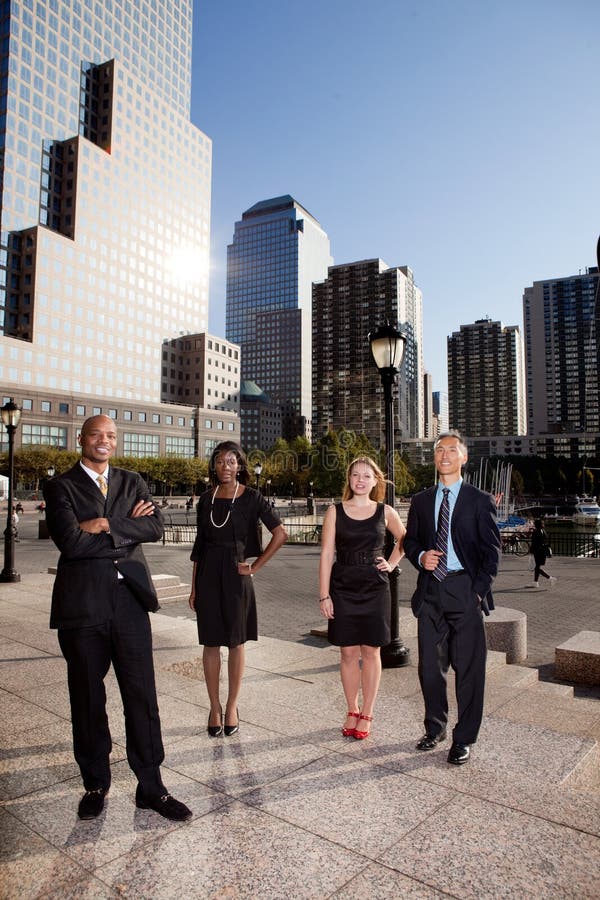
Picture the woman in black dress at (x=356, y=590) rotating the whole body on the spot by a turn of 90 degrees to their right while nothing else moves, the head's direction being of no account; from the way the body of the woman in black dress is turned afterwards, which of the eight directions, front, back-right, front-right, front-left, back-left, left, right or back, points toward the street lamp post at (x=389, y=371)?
right

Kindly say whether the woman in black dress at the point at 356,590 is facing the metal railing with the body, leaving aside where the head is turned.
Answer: no

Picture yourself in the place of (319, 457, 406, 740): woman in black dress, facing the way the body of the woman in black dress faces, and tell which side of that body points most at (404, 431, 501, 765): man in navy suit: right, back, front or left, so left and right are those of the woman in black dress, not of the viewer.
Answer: left

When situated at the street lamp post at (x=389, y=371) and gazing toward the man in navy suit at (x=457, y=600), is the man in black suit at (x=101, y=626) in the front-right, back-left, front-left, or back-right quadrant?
front-right

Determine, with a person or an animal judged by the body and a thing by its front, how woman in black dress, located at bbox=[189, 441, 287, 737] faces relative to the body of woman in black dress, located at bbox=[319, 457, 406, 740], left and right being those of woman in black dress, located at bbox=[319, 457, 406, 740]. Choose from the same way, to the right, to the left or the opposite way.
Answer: the same way

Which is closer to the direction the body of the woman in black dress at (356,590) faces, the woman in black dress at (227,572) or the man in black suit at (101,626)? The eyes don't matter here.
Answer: the man in black suit

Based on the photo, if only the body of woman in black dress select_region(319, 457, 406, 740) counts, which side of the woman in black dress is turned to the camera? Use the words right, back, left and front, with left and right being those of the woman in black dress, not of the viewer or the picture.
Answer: front

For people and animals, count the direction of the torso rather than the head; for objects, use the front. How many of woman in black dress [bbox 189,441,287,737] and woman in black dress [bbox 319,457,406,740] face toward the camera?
2

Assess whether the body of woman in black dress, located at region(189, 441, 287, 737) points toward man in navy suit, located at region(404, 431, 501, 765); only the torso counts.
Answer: no

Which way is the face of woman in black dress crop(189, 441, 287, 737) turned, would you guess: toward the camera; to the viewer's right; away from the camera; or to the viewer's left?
toward the camera

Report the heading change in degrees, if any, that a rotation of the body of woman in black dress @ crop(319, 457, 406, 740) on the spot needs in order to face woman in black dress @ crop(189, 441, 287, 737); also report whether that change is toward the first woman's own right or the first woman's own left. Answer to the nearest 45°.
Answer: approximately 90° to the first woman's own right

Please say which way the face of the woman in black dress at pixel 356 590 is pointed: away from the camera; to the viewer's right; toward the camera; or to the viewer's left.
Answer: toward the camera

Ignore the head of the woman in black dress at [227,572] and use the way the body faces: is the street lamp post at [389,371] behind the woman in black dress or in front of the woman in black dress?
behind

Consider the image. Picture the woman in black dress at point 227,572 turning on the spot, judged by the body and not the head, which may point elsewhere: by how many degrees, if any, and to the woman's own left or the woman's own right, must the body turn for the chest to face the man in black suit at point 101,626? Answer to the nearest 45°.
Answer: approximately 45° to the woman's own right

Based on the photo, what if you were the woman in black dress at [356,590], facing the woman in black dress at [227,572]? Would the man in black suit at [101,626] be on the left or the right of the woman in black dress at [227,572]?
left

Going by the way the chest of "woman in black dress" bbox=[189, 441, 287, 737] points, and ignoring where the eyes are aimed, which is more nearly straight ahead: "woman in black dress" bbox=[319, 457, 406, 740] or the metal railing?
the woman in black dress
